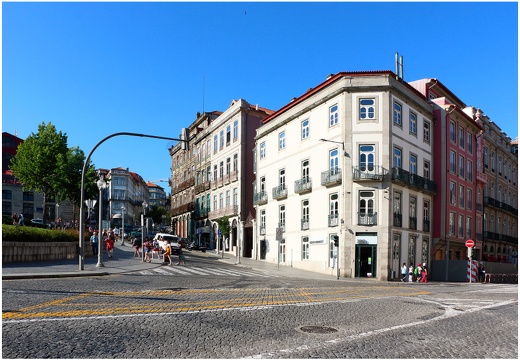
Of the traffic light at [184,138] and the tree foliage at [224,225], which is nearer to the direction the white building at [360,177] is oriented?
the traffic light

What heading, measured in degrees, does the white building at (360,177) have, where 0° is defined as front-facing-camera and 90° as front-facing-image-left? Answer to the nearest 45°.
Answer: approximately 0°
